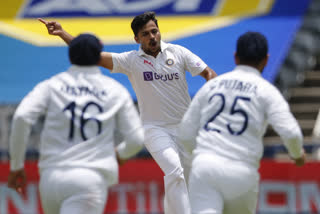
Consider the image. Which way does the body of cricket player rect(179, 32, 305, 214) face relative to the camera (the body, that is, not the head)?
away from the camera

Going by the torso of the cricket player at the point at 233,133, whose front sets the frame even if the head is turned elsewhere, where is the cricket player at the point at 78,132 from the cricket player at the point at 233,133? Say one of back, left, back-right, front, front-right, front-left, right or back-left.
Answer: left

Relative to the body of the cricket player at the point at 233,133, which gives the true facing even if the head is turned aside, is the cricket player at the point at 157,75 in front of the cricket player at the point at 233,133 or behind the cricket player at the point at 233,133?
in front

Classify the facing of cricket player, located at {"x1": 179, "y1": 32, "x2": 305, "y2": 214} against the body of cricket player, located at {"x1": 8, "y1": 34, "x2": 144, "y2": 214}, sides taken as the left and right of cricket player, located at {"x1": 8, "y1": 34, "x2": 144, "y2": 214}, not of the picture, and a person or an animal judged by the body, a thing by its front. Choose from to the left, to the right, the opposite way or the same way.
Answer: the same way

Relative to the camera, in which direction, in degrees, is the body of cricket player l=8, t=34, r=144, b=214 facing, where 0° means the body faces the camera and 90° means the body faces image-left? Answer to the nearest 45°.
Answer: approximately 180°

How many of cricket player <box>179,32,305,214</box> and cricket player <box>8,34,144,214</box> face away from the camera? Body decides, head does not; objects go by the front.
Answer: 2

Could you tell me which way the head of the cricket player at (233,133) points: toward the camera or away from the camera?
away from the camera

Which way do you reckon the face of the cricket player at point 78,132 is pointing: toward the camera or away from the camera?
away from the camera

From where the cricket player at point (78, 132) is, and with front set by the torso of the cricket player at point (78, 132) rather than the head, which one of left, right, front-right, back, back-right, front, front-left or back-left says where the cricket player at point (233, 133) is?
right
